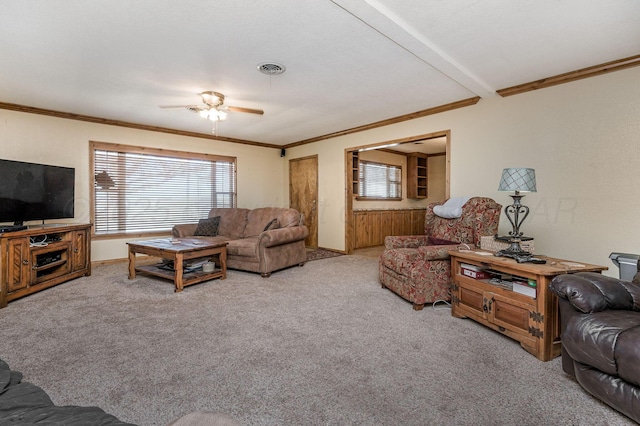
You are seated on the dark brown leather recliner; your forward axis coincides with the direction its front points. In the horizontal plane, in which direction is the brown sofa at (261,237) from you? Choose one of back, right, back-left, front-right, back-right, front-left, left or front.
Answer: front-right

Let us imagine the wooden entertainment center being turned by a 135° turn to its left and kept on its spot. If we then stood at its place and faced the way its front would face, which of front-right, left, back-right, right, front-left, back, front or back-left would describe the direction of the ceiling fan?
back-right

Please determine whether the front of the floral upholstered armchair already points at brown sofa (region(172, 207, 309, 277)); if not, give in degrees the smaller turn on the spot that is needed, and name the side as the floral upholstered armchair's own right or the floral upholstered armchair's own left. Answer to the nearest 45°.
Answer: approximately 45° to the floral upholstered armchair's own right

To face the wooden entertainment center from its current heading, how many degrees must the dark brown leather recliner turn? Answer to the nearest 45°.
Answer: approximately 45° to its right

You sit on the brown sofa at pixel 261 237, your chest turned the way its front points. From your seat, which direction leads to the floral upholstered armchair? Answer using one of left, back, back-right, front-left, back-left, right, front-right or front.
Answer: left

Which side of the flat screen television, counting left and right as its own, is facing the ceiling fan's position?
front

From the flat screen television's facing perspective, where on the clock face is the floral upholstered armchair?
The floral upholstered armchair is roughly at 12 o'clock from the flat screen television.

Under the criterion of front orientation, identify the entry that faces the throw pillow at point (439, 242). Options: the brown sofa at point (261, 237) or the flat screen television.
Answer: the flat screen television

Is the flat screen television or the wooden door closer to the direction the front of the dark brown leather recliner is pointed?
the flat screen television

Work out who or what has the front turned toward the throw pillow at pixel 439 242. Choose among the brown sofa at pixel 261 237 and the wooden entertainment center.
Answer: the wooden entertainment center

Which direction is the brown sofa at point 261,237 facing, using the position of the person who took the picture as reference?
facing the viewer and to the left of the viewer

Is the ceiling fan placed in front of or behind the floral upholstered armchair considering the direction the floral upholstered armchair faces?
in front

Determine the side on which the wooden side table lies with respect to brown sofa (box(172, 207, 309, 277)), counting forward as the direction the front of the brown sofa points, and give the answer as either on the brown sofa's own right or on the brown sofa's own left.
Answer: on the brown sofa's own left

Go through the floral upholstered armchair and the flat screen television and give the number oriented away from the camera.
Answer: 0

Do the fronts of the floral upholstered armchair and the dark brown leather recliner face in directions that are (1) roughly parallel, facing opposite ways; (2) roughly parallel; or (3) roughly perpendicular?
roughly parallel

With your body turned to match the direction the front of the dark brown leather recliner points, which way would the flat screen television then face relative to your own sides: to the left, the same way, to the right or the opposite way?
the opposite way

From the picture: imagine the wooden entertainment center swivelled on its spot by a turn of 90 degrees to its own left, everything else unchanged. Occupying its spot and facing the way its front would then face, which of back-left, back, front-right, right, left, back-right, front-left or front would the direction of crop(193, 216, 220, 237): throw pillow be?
front-right

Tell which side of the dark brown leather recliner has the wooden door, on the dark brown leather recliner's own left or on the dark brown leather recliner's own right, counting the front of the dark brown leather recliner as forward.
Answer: on the dark brown leather recliner's own right

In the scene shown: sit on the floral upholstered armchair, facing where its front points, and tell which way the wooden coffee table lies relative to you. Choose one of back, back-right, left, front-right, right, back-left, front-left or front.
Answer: front-right

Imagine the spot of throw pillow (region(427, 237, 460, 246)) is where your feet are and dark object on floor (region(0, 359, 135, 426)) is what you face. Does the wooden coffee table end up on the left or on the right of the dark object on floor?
right

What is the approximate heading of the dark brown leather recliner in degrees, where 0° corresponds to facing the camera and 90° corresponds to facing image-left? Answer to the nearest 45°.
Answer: approximately 45°
